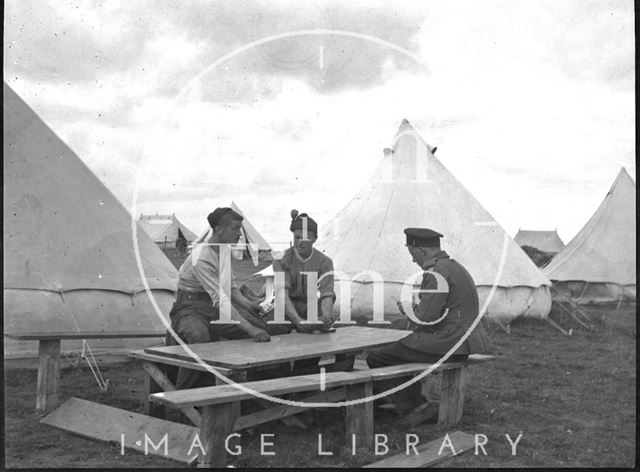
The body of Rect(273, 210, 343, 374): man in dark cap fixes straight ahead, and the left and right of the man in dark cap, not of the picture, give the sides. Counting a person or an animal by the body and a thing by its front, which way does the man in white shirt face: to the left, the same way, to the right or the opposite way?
to the left

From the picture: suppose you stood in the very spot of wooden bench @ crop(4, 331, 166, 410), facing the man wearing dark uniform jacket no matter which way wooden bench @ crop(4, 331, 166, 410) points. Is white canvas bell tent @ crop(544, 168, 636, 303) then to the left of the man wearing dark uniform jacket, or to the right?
left

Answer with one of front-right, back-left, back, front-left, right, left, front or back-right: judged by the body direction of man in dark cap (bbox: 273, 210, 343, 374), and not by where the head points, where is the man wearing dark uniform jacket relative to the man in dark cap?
front-left

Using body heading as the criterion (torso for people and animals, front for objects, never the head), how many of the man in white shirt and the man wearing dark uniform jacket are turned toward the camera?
0

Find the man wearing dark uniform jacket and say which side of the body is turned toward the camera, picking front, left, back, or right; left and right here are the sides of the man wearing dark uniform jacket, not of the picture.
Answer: left

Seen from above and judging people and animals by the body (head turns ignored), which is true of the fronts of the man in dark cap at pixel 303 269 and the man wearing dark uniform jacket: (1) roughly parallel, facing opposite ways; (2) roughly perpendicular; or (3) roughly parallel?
roughly perpendicular

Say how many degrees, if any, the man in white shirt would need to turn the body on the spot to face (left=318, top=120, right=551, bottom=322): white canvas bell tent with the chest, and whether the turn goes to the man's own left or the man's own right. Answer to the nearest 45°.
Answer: approximately 45° to the man's own left

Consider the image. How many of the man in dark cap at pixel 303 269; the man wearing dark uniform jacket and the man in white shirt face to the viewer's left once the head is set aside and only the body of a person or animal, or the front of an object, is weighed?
1

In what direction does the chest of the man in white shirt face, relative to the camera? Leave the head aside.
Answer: to the viewer's right

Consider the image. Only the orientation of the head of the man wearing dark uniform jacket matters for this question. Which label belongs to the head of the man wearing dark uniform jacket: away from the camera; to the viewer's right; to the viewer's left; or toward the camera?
to the viewer's left

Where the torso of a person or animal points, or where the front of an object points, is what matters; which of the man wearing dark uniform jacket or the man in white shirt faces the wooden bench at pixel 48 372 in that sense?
the man wearing dark uniform jacket

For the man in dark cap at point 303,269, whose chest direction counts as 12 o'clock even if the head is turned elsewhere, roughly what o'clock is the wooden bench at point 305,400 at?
The wooden bench is roughly at 12 o'clock from the man in dark cap.

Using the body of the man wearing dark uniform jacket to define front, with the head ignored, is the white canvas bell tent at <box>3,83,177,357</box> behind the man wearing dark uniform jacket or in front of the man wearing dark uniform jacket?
in front

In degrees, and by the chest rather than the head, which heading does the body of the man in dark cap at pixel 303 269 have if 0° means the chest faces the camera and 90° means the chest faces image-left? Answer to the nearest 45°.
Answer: approximately 0°
